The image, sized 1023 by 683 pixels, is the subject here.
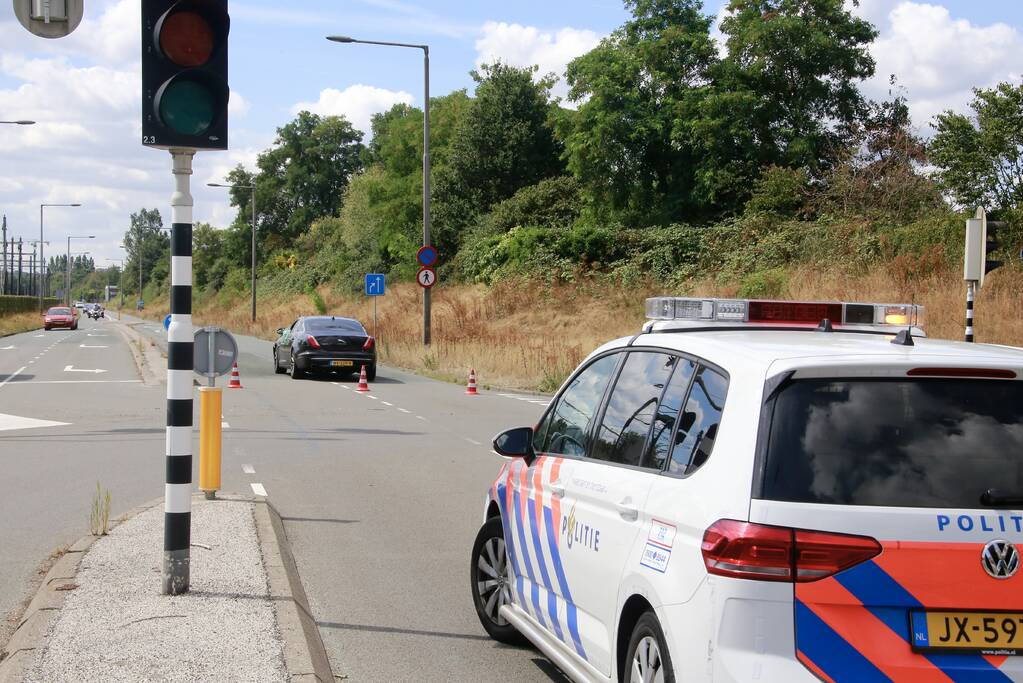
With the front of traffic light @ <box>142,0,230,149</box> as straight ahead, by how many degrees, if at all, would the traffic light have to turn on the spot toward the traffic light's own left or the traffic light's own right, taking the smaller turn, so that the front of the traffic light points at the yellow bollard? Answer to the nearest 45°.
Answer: approximately 180°

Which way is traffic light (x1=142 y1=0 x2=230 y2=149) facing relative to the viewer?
toward the camera

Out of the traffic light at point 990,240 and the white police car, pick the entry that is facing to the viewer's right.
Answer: the traffic light

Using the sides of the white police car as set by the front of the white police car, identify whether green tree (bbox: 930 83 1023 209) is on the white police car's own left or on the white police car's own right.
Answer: on the white police car's own right

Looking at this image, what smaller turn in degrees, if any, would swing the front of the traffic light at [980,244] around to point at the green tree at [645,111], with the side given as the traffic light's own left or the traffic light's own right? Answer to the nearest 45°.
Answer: approximately 135° to the traffic light's own left

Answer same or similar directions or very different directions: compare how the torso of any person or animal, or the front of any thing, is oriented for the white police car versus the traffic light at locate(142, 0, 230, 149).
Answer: very different directions

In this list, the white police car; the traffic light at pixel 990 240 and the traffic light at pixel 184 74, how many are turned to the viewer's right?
1

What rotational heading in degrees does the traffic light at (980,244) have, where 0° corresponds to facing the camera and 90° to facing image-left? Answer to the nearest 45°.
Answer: approximately 270°

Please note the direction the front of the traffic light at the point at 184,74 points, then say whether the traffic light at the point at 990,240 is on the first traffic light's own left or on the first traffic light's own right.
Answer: on the first traffic light's own left

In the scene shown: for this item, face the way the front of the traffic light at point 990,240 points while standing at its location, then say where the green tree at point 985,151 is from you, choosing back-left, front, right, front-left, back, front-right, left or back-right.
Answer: left

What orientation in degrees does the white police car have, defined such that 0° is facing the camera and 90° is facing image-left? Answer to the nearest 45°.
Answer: approximately 135°

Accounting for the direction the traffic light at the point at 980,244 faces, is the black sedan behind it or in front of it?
behind

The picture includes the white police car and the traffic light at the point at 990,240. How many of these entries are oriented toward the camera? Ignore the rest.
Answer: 0

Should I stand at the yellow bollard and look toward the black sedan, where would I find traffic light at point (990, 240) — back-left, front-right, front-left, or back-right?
front-right

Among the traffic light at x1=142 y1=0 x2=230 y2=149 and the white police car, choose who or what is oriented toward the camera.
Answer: the traffic light
